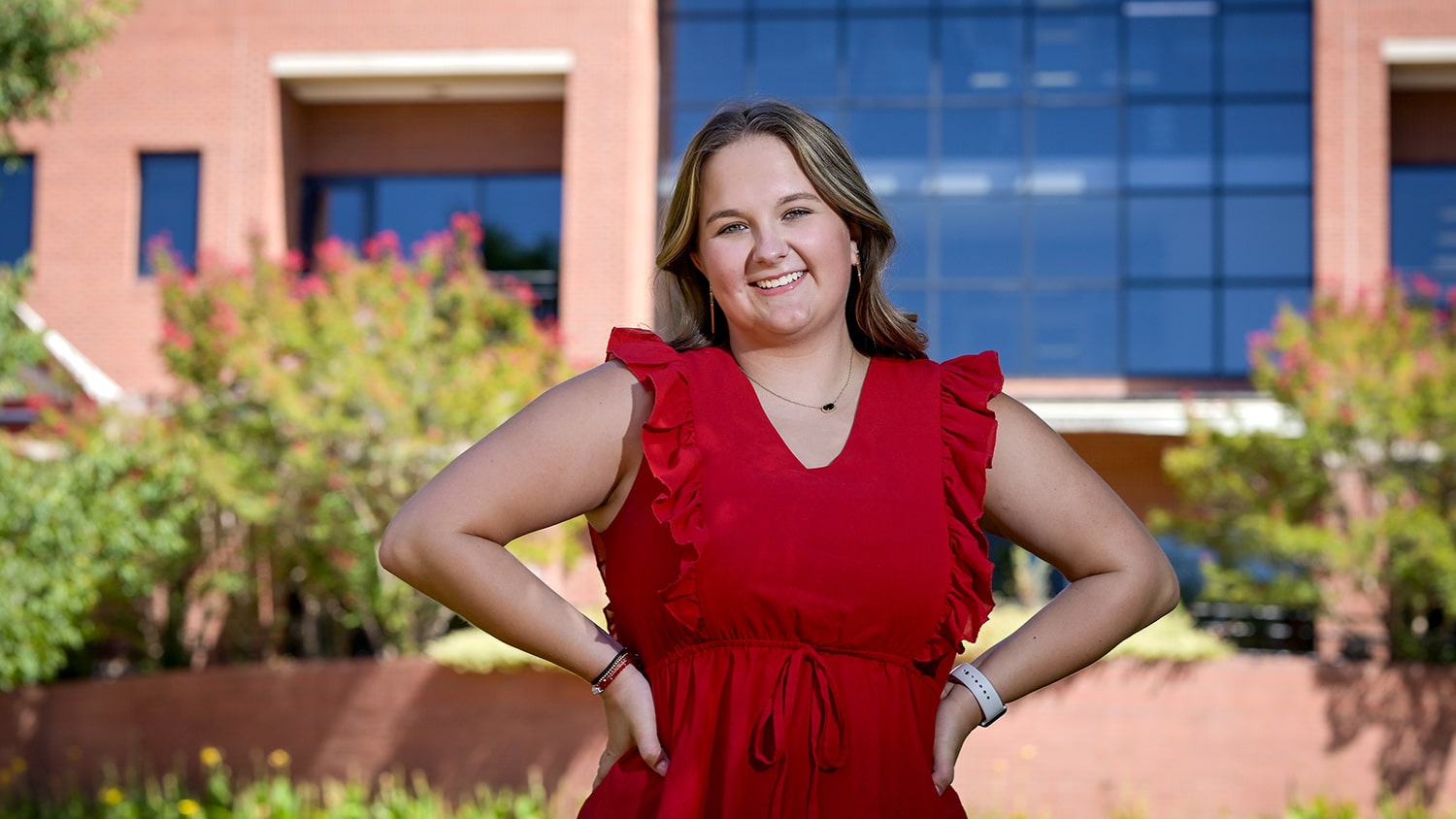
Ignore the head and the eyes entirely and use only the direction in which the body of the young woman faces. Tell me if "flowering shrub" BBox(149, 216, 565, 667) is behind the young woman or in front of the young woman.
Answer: behind

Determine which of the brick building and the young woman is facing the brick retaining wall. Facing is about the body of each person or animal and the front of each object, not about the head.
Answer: the brick building

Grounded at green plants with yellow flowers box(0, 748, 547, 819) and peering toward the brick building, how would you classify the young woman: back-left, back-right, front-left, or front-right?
back-right

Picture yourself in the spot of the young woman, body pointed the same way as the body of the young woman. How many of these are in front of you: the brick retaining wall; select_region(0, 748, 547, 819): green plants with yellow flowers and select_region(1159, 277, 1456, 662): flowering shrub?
0

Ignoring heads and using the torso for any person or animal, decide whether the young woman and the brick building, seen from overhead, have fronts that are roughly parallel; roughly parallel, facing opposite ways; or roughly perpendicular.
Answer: roughly parallel

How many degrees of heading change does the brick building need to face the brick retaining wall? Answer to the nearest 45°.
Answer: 0° — it already faces it

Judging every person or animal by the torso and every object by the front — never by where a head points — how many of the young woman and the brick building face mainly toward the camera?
2

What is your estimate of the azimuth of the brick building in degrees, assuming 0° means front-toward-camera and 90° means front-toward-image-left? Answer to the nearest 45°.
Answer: approximately 0°

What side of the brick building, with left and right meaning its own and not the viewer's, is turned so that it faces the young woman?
front

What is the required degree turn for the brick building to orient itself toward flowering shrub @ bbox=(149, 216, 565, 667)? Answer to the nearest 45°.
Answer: approximately 45° to its right

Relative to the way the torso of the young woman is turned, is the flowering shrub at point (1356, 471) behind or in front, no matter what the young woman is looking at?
behind

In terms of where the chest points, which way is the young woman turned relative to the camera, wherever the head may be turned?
toward the camera

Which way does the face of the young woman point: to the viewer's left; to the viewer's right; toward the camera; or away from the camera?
toward the camera

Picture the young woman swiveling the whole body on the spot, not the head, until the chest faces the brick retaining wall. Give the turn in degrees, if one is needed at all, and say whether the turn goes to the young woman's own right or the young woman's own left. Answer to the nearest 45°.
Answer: approximately 180°
